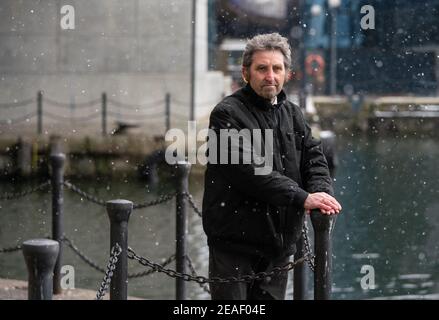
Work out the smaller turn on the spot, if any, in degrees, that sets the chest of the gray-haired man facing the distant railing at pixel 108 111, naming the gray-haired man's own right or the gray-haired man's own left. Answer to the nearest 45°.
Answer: approximately 135° to the gray-haired man's own left

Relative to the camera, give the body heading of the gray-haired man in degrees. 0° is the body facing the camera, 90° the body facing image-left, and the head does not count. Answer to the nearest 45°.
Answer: approximately 315°

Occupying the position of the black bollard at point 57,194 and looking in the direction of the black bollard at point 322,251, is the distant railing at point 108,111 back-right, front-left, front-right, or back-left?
back-left

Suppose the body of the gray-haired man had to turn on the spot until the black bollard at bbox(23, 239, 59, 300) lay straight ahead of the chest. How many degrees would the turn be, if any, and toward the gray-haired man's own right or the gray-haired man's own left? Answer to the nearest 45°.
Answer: approximately 90° to the gray-haired man's own right

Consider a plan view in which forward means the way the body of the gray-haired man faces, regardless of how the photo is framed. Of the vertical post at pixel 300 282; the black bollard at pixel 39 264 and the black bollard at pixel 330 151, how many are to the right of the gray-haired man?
1

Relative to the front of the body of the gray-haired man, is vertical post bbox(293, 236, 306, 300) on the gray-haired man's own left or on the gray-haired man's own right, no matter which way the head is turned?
on the gray-haired man's own left
